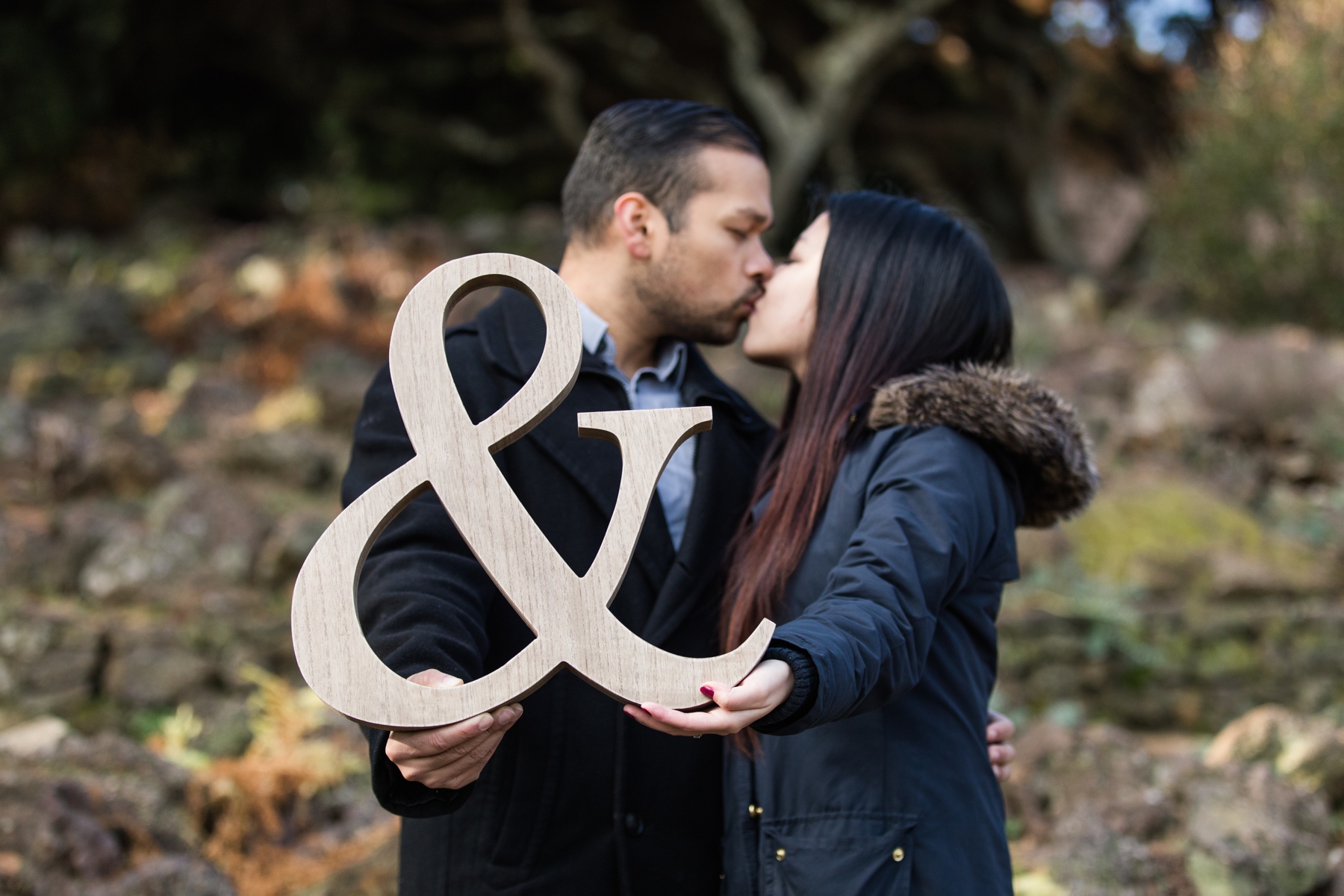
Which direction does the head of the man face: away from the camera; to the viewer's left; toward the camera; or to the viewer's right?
to the viewer's right

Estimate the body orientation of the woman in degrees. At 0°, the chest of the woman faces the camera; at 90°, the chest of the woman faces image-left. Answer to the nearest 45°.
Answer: approximately 90°

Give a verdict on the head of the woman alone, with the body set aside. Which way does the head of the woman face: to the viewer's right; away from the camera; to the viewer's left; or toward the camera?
to the viewer's left

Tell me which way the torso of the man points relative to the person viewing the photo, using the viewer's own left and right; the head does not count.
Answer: facing the viewer and to the right of the viewer

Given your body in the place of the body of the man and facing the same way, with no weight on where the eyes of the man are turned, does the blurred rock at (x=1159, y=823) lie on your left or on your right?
on your left

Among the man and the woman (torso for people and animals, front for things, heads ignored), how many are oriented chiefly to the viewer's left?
1

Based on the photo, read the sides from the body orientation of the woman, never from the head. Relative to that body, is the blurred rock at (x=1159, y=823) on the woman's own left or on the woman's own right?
on the woman's own right

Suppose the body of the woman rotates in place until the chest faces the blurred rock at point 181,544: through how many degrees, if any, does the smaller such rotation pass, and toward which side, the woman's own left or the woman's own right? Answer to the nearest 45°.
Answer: approximately 45° to the woman's own right
